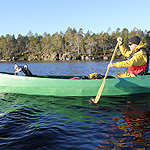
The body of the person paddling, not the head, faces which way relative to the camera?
to the viewer's left
